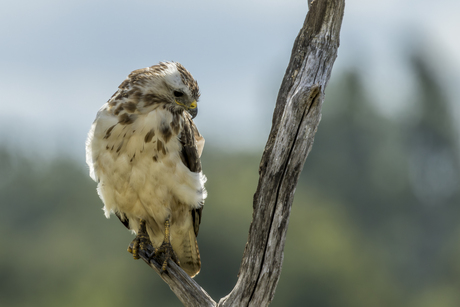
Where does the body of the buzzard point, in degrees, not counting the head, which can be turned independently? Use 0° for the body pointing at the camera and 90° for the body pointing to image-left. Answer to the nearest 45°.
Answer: approximately 45°
